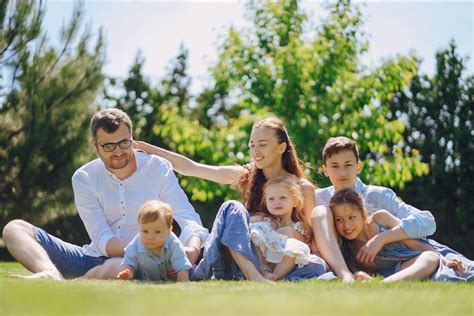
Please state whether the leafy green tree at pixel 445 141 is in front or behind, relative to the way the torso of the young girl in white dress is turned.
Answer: behind

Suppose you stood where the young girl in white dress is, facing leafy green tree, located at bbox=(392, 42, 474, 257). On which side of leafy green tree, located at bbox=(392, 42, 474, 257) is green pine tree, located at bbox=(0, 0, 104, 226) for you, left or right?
left

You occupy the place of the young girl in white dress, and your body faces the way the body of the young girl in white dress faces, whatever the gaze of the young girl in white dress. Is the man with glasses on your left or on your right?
on your right

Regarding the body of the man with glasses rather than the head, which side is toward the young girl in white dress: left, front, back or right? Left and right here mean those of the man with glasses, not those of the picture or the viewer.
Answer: left

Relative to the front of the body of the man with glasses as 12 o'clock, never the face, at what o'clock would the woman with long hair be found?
The woman with long hair is roughly at 9 o'clock from the man with glasses.

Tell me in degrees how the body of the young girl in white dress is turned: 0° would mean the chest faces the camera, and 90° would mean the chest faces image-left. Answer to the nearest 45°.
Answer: approximately 45°

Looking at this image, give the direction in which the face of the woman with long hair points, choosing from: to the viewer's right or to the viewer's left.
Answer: to the viewer's left

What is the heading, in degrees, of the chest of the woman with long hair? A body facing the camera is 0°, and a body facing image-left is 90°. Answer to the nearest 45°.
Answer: approximately 45°

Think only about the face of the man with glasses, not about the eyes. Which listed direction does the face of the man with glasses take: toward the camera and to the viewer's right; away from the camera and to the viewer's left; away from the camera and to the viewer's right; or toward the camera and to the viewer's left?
toward the camera and to the viewer's right

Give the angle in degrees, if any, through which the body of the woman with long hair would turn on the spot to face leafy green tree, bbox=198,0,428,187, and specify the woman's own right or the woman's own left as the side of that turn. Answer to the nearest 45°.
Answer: approximately 135° to the woman's own right

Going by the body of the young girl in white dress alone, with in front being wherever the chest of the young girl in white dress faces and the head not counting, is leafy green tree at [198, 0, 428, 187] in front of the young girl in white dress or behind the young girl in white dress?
behind
